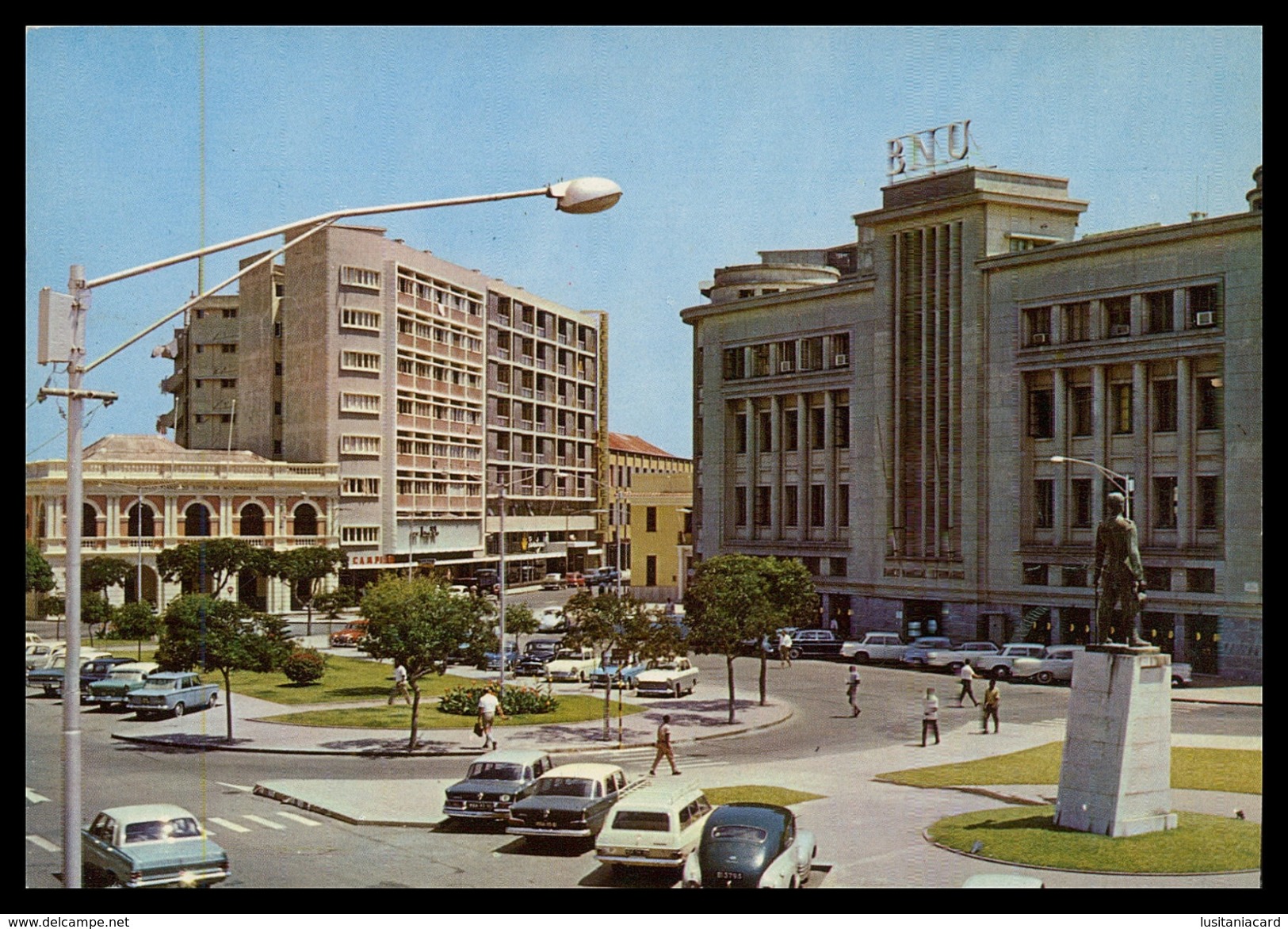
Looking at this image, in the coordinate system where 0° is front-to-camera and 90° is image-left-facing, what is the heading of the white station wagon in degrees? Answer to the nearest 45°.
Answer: approximately 225°

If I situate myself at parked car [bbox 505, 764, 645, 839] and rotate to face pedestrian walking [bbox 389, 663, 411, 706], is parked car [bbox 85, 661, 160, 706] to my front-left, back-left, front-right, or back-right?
front-left

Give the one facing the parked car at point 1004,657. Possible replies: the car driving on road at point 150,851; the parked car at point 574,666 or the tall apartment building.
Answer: the tall apartment building

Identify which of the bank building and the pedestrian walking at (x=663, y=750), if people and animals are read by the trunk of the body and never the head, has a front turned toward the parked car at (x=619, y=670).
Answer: the bank building

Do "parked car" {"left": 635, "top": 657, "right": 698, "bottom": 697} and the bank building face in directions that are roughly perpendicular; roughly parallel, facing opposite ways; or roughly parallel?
roughly parallel

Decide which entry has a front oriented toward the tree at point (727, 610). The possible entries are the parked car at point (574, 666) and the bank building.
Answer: the bank building

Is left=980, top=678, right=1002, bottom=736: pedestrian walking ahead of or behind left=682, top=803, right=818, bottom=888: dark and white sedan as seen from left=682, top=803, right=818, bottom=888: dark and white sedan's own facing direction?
ahead

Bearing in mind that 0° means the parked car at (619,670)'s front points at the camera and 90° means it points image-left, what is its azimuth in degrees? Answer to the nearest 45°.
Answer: approximately 45°

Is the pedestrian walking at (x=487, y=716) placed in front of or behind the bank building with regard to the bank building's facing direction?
in front

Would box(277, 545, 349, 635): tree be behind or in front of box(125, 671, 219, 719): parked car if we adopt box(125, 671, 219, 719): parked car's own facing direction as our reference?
in front

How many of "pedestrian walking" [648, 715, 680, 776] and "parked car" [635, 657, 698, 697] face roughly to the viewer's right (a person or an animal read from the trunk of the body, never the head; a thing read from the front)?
1

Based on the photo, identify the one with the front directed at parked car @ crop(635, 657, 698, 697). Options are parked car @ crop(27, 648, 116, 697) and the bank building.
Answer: the bank building

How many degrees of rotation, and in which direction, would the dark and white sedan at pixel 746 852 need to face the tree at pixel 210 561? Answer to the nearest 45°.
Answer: approximately 90° to its left

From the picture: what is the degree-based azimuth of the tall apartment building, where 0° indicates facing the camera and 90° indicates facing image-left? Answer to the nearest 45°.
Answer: approximately 315°
